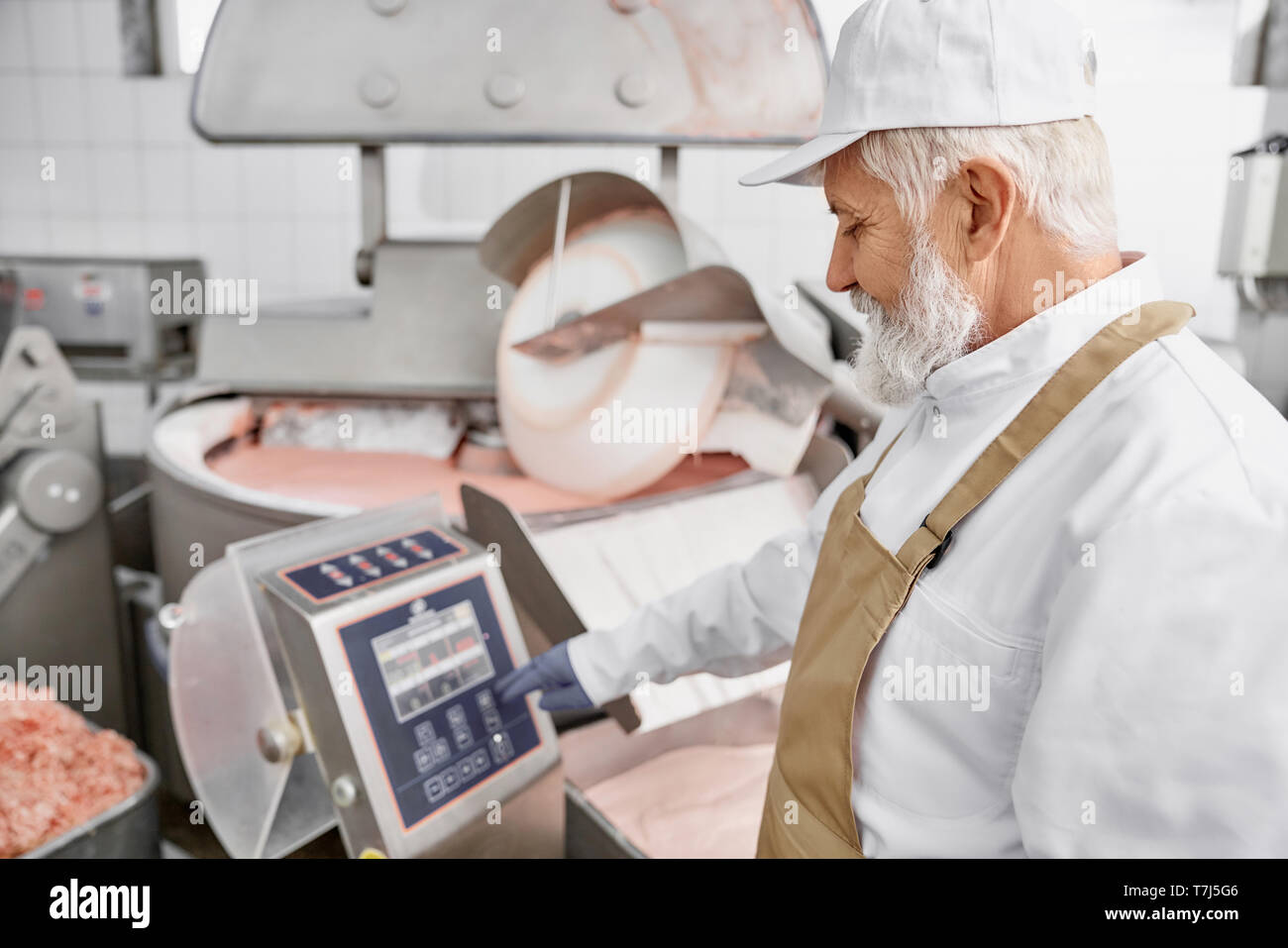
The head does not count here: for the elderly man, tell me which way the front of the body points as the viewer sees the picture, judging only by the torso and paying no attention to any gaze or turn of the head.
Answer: to the viewer's left

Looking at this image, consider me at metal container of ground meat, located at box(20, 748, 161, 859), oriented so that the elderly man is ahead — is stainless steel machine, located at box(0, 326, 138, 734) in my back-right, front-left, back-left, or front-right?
back-left

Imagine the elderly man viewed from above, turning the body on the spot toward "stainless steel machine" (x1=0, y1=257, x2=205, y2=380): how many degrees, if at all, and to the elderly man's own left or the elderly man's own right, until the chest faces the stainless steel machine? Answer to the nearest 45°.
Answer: approximately 45° to the elderly man's own right

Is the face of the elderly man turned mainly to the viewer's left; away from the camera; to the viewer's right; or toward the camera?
to the viewer's left

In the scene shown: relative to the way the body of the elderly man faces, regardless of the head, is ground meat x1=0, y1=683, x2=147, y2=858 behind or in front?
in front
